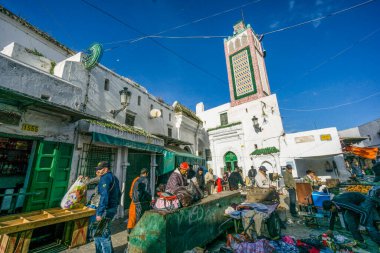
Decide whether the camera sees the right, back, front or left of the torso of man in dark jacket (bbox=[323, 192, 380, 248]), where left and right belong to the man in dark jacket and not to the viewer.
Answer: left

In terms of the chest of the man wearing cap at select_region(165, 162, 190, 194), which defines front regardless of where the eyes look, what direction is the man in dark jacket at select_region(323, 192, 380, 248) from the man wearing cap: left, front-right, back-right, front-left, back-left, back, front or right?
front-left

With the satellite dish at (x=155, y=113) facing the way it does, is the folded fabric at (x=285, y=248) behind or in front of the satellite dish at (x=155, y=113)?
in front

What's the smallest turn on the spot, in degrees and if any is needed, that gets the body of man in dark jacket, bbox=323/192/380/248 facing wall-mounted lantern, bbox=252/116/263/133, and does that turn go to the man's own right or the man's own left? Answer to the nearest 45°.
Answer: approximately 45° to the man's own right

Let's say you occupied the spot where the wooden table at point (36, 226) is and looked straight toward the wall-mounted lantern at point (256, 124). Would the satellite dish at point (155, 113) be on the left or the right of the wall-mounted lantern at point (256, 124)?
left

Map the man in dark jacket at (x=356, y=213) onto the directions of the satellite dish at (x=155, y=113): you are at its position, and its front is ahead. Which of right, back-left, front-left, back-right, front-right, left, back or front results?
front-left
